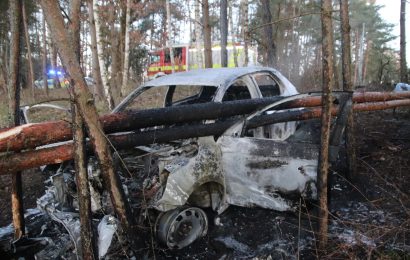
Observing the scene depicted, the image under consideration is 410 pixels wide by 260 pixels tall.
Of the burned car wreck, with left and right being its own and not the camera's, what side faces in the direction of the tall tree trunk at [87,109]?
front

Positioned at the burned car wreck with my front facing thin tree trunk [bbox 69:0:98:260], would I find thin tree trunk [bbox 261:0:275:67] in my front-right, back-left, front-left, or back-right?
back-right

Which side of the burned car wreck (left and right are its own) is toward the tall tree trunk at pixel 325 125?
left

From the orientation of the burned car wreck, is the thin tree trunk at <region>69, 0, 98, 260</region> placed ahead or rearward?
ahead

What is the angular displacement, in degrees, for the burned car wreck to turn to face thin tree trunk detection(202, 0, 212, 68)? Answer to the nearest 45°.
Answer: approximately 135° to its right

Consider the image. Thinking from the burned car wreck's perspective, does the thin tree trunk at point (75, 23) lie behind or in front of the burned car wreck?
in front

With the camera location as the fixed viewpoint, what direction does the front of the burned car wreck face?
facing the viewer and to the left of the viewer

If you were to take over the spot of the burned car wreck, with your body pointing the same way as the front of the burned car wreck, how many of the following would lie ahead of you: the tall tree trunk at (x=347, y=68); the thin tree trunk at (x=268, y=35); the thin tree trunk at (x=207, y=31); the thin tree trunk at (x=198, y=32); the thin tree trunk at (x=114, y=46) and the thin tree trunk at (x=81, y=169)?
1

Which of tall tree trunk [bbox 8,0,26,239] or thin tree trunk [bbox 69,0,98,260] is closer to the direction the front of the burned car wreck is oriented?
the thin tree trunk

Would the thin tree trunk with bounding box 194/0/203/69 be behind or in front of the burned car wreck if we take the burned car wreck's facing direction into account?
behind
